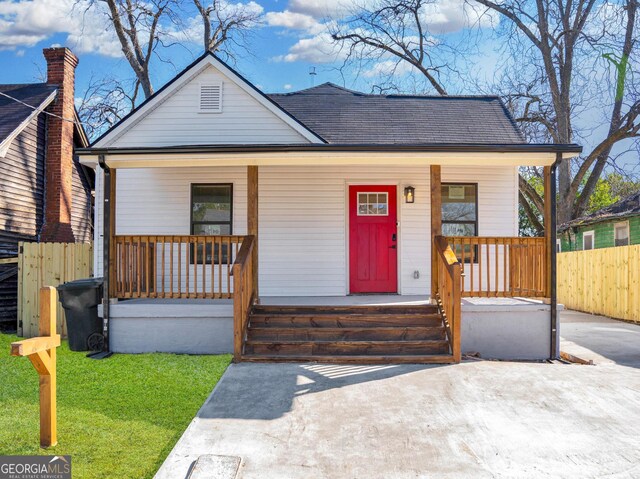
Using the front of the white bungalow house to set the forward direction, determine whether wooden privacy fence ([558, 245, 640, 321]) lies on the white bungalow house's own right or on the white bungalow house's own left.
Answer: on the white bungalow house's own left

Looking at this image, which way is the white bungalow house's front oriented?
toward the camera

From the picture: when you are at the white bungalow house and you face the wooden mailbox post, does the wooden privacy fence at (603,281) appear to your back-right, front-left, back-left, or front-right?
back-left

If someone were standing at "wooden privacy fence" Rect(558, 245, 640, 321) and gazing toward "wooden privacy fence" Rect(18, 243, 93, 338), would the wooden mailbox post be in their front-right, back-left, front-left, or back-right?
front-left

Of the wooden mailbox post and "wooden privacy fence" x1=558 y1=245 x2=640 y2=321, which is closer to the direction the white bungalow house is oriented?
the wooden mailbox post

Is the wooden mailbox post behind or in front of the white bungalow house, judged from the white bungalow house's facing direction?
in front

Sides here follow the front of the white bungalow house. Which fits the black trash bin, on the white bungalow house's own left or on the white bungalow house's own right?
on the white bungalow house's own right

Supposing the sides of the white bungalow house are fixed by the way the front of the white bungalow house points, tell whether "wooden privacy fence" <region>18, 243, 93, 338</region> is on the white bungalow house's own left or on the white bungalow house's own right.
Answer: on the white bungalow house's own right

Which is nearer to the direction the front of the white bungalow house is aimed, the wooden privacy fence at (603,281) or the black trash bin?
the black trash bin

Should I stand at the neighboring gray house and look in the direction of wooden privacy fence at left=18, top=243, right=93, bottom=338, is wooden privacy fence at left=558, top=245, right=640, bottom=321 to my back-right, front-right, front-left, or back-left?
front-left
